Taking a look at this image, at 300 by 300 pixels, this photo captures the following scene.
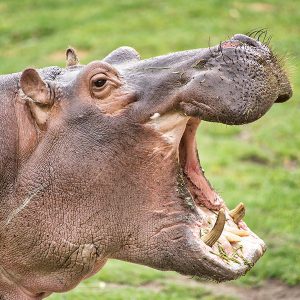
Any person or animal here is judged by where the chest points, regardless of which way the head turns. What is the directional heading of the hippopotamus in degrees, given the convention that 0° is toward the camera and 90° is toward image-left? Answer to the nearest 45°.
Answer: approximately 270°
